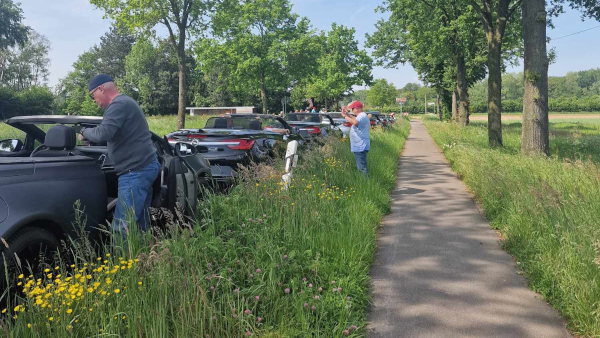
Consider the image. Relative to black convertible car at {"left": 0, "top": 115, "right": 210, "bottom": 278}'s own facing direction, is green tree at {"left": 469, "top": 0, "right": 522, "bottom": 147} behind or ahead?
ahead

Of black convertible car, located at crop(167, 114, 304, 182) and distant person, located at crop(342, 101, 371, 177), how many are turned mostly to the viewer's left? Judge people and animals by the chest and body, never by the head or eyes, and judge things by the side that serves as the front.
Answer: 1

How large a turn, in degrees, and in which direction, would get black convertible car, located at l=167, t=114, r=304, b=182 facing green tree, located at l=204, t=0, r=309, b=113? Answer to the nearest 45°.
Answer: approximately 45° to its left

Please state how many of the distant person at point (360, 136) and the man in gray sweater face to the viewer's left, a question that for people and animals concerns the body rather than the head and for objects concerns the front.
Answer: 2

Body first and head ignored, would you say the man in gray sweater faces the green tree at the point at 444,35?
no

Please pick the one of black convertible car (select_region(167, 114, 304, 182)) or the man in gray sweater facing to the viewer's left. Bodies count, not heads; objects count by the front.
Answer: the man in gray sweater

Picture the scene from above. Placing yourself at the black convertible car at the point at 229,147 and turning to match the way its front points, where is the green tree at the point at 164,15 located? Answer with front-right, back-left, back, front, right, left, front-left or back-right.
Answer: front-left

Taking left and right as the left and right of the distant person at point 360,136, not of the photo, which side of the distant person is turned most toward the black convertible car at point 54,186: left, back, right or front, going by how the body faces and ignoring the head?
left

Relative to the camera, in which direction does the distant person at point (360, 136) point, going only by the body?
to the viewer's left

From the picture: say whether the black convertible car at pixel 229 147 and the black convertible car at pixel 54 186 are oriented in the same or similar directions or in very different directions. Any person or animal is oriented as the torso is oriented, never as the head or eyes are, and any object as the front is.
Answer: same or similar directions

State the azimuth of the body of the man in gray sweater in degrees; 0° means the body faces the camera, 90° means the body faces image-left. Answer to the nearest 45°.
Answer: approximately 90°

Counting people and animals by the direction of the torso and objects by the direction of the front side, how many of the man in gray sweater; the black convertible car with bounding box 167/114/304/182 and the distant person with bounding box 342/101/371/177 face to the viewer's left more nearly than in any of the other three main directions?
2
